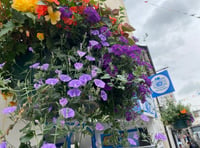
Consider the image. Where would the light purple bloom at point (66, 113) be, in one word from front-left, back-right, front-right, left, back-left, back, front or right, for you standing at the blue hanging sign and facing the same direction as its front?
front

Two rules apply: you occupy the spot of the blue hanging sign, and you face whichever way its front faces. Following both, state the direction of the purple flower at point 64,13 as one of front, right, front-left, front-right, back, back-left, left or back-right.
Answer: front

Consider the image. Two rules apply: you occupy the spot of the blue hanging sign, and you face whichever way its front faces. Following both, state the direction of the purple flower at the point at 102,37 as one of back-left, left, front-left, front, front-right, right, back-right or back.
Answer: front

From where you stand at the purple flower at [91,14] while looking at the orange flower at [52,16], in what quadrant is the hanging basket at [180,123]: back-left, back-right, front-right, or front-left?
back-right

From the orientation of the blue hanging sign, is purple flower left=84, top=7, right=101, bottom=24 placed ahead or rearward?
ahead

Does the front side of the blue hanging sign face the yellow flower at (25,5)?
yes

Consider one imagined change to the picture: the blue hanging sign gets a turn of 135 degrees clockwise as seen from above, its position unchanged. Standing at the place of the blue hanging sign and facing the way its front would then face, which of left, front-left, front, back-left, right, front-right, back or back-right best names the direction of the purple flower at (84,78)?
back-left

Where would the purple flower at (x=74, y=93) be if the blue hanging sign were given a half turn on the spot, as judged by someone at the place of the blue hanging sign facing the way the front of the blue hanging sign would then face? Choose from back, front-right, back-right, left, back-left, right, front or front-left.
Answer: back

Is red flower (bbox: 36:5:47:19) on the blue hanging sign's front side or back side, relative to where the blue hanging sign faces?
on the front side

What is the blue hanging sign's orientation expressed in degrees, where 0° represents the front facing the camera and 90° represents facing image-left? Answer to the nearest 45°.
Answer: approximately 0°
